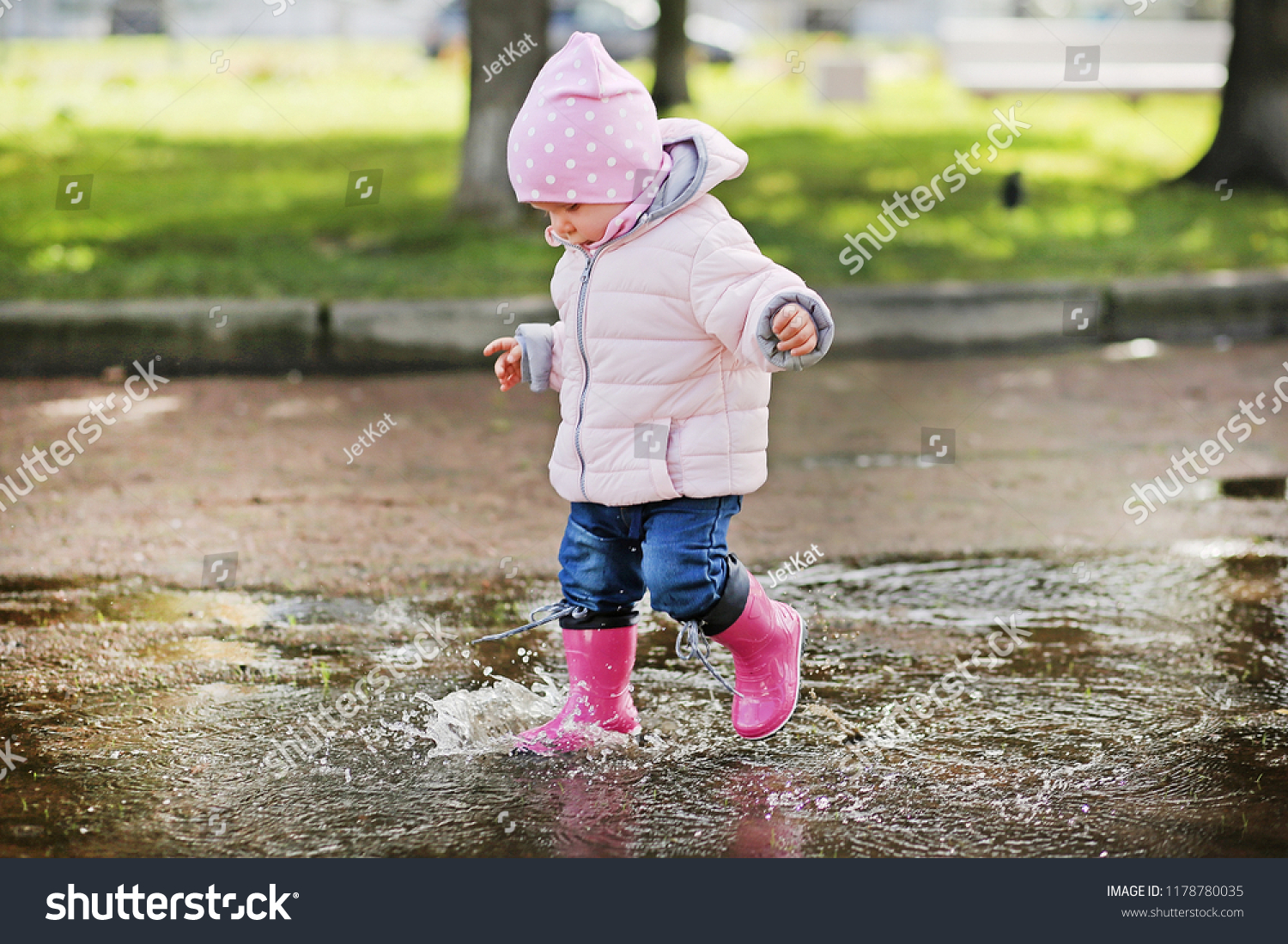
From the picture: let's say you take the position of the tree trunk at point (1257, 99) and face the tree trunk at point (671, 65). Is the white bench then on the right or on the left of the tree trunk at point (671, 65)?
right

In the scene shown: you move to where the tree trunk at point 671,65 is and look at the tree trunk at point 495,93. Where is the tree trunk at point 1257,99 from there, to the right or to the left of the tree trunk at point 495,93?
left

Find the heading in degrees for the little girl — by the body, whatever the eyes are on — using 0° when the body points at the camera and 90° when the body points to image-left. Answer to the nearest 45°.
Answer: approximately 45°

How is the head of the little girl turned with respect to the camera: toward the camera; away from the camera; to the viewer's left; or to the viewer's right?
to the viewer's left

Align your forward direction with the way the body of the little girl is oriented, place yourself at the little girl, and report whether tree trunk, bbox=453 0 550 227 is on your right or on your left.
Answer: on your right

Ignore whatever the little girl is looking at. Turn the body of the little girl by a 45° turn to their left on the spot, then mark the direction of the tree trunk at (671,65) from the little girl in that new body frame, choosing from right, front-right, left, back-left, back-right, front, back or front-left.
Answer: back
